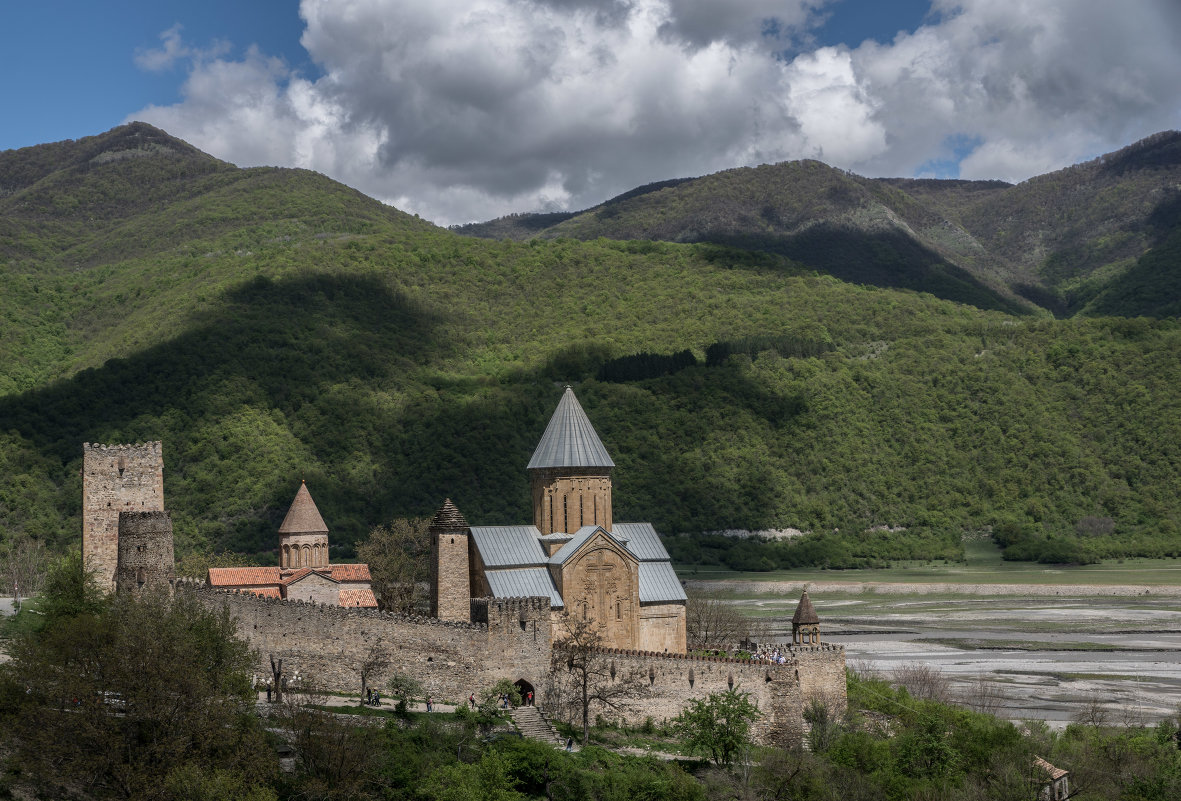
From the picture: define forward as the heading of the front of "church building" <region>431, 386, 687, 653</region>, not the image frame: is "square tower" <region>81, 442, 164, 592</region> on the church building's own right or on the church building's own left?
on the church building's own right

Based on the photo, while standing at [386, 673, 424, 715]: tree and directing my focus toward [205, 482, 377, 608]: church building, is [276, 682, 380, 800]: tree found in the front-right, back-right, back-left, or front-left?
back-left

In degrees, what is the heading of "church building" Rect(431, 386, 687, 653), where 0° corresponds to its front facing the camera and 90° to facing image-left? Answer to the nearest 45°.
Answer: approximately 0°

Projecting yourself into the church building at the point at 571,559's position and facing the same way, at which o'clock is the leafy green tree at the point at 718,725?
The leafy green tree is roughly at 11 o'clock from the church building.

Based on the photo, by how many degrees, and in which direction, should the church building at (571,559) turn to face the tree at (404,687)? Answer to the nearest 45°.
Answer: approximately 45° to its right

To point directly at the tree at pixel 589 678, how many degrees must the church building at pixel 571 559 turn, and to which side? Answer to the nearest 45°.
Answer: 0° — it already faces it

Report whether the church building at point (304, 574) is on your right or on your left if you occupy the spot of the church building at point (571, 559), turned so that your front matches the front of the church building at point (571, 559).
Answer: on your right

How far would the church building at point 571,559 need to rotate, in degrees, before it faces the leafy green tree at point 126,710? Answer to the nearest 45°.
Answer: approximately 45° to its right
